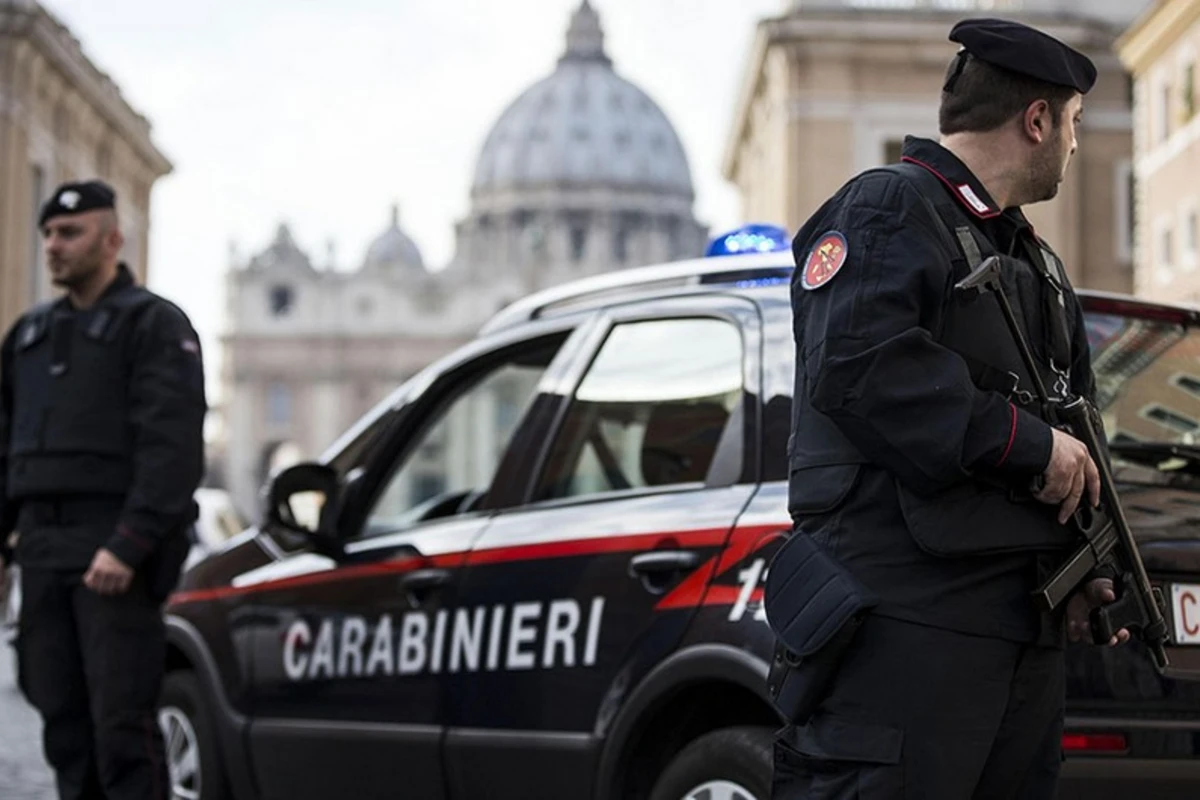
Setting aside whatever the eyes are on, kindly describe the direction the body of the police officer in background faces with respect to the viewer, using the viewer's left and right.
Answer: facing the viewer and to the left of the viewer

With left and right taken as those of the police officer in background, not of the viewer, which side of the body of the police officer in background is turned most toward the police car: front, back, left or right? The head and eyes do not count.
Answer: left

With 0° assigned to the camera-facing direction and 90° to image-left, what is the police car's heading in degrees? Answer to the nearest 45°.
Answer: approximately 135°

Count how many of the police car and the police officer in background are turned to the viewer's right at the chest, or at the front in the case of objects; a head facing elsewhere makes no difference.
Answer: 0
